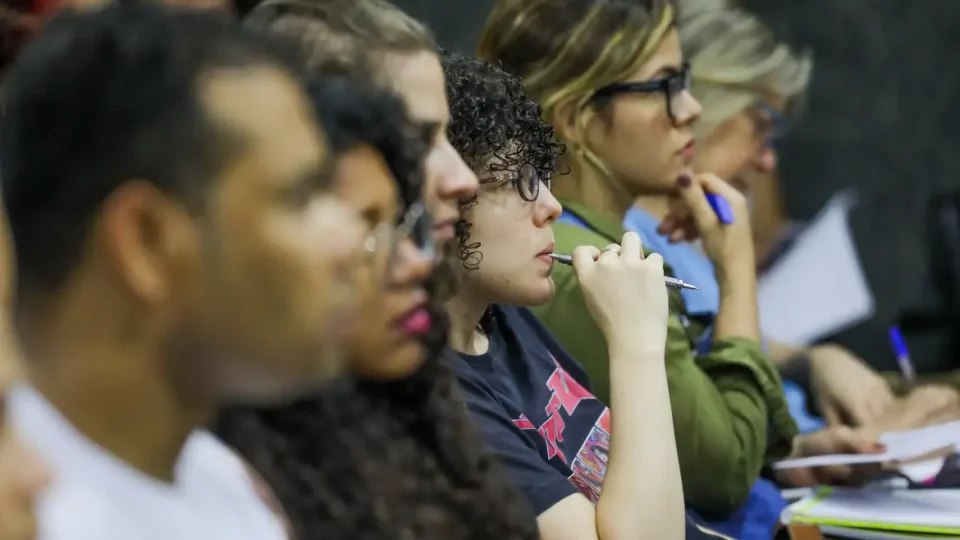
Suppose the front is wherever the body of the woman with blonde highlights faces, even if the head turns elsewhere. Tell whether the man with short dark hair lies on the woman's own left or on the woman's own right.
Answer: on the woman's own right

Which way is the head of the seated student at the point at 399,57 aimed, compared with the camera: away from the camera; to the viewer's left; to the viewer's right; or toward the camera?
to the viewer's right

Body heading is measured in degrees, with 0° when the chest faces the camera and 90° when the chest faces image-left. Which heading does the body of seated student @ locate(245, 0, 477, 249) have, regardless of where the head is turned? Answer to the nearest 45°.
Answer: approximately 270°

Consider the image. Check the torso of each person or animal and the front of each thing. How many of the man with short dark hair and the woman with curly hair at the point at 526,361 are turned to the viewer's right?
2

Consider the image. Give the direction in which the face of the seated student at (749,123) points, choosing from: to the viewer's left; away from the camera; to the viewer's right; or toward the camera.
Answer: to the viewer's right

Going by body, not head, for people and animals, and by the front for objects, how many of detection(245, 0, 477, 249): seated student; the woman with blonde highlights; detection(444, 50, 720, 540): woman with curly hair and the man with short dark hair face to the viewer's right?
4

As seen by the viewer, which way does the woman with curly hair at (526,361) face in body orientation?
to the viewer's right

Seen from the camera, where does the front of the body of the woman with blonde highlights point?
to the viewer's right

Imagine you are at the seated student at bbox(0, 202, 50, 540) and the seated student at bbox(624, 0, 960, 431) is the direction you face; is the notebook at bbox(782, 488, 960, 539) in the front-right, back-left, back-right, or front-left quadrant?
front-right

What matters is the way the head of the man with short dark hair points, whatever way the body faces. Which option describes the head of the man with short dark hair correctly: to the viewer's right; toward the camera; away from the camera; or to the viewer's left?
to the viewer's right

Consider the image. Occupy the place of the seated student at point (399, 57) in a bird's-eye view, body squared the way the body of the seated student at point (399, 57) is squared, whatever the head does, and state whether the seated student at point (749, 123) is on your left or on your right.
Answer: on your left

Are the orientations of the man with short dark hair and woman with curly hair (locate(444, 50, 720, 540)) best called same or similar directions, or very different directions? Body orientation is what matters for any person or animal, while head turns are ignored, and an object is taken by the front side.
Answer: same or similar directions
